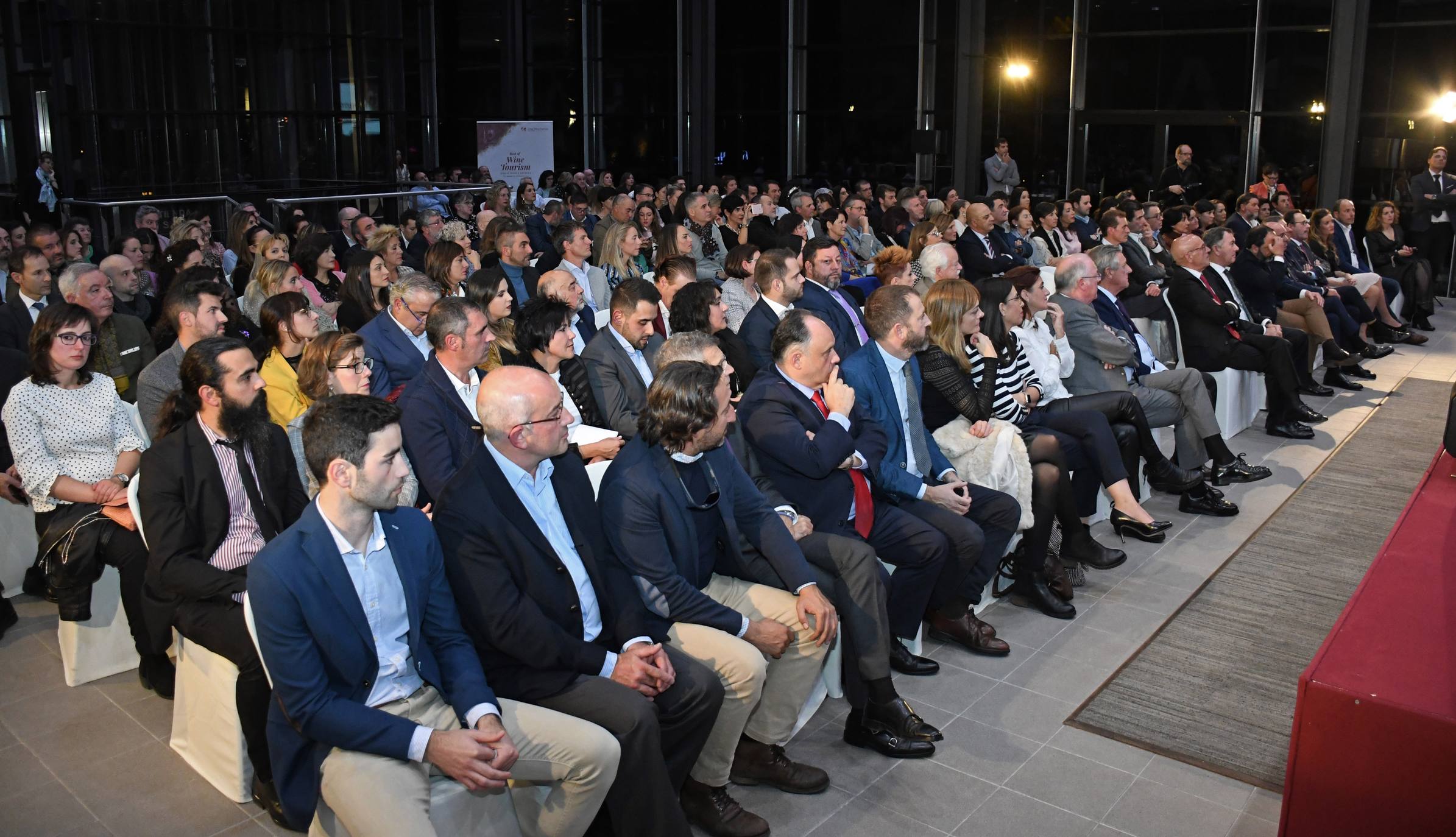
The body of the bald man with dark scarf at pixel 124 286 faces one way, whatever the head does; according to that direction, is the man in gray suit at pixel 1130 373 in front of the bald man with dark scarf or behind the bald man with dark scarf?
in front

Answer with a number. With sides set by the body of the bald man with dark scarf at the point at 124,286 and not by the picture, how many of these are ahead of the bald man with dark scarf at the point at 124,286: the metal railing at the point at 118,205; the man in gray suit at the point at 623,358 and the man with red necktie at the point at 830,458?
2

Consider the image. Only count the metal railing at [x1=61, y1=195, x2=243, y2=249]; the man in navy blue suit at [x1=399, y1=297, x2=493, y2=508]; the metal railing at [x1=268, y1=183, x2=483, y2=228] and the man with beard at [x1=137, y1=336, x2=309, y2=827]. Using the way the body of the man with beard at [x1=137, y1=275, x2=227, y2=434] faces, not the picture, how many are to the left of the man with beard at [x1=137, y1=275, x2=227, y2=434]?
2

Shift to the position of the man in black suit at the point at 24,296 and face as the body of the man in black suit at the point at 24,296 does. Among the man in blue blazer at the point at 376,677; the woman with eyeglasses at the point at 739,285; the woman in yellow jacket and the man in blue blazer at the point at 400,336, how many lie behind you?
0

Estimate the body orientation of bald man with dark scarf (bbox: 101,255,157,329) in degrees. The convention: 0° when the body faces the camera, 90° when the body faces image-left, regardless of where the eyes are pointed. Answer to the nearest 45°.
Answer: approximately 315°

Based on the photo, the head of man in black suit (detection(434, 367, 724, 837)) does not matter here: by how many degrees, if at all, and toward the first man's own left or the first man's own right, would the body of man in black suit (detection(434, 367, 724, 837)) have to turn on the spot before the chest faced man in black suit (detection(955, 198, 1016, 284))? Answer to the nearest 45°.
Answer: approximately 90° to the first man's own left

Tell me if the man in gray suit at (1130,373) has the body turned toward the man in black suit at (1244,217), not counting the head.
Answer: no

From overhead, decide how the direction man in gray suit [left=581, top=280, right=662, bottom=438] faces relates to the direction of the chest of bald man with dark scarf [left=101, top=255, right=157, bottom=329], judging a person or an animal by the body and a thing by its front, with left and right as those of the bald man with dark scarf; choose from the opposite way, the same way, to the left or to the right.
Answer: the same way

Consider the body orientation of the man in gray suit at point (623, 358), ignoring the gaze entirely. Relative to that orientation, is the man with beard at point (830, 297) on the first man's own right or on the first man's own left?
on the first man's own left

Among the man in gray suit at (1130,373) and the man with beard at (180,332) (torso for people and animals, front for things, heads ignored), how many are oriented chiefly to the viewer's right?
2

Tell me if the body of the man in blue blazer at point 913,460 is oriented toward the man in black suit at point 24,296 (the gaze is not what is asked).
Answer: no

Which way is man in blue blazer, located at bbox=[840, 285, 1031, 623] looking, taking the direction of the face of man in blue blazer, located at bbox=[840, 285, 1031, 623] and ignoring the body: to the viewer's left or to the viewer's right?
to the viewer's right

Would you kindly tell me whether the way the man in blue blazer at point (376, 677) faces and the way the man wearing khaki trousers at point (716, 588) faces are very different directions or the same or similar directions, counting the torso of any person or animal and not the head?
same or similar directions

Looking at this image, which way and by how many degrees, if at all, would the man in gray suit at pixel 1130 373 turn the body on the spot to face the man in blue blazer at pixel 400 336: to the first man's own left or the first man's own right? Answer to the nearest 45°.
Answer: approximately 135° to the first man's own right

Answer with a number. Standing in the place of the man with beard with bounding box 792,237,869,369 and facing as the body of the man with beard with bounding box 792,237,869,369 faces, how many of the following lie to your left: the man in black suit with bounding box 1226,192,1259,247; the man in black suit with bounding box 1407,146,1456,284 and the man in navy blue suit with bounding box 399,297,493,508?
2

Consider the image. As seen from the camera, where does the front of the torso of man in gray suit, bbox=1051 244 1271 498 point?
to the viewer's right

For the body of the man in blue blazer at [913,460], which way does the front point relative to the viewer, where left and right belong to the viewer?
facing the viewer and to the right of the viewer

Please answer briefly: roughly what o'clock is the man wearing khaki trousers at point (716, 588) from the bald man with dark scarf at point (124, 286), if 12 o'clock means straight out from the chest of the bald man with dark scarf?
The man wearing khaki trousers is roughly at 1 o'clock from the bald man with dark scarf.

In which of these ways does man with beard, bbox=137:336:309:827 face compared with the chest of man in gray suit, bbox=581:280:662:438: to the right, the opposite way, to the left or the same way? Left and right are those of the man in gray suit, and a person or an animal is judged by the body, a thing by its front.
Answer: the same way

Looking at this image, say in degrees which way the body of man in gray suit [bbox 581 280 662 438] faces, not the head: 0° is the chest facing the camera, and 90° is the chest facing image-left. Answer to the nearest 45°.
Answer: approximately 315°
